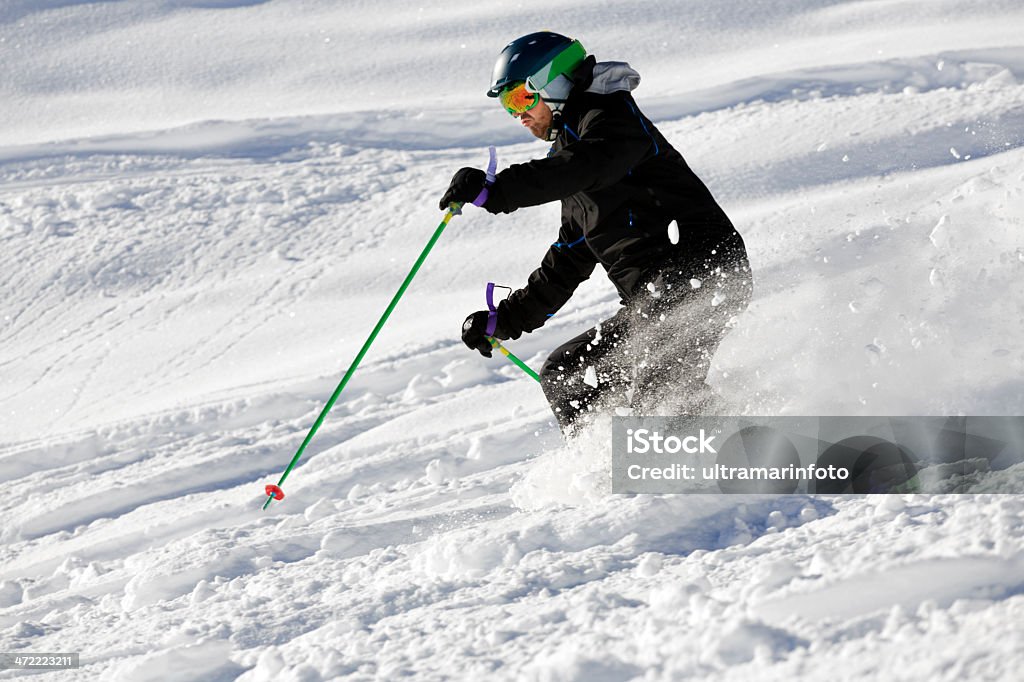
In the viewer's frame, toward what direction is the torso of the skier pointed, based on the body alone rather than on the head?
to the viewer's left
